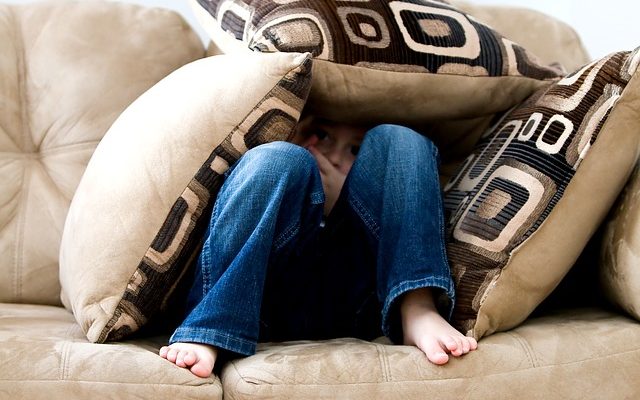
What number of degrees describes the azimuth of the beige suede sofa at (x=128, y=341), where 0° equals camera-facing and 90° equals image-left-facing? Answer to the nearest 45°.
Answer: approximately 0°

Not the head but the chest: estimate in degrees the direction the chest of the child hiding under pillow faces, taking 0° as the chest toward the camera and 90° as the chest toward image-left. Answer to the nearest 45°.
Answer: approximately 0°
